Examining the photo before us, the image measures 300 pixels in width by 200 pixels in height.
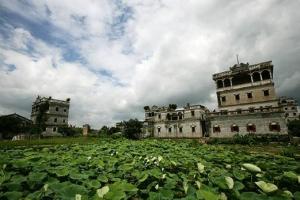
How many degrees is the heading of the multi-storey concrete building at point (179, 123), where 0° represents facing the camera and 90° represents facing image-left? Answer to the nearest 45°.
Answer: approximately 0°

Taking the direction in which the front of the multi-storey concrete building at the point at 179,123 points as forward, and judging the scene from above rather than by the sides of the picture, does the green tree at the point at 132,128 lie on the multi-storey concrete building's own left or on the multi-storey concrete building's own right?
on the multi-storey concrete building's own right
